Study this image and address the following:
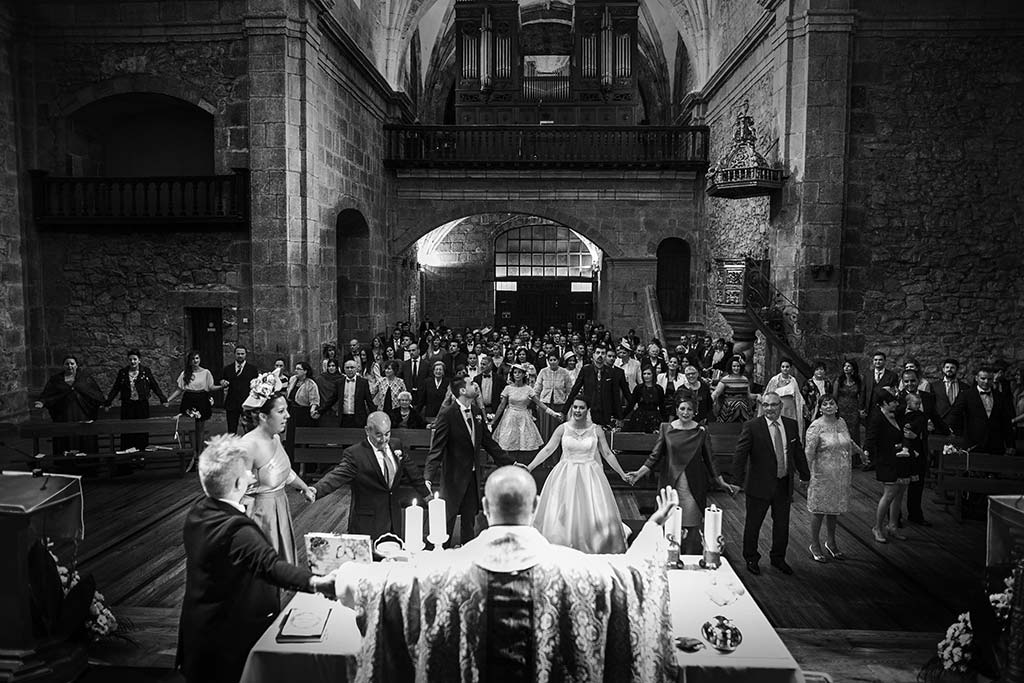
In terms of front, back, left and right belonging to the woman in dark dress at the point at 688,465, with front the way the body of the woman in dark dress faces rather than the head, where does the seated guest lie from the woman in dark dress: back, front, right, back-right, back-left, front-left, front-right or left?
back-right

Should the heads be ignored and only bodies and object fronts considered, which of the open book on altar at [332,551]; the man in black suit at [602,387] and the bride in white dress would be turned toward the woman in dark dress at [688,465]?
the man in black suit

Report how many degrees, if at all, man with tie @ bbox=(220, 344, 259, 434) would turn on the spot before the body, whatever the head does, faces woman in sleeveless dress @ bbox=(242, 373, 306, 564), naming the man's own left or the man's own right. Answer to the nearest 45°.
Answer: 0° — they already face them

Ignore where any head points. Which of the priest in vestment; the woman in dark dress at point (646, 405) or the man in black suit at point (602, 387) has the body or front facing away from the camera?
the priest in vestment

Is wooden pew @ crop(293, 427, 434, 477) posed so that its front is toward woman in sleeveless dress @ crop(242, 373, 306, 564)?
yes

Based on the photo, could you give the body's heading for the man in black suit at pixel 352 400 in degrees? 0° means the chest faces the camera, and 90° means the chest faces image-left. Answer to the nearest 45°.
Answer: approximately 0°

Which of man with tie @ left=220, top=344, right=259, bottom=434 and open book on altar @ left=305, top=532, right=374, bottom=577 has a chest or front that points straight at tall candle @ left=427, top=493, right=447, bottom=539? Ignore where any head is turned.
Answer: the man with tie

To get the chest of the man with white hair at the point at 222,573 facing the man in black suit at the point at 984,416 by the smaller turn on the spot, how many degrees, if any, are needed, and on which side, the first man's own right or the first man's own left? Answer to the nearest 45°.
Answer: approximately 45° to the first man's own right

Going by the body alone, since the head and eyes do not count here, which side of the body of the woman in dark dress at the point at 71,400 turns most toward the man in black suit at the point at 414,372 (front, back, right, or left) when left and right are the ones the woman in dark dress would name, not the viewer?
left

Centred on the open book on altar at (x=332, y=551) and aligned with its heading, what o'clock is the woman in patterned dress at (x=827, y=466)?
The woman in patterned dress is roughly at 8 o'clock from the open book on altar.

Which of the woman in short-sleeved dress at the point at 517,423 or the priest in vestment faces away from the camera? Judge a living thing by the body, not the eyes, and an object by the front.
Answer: the priest in vestment

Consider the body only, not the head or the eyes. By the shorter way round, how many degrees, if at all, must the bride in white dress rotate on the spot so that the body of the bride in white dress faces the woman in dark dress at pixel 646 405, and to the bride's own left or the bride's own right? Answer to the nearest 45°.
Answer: approximately 180°
